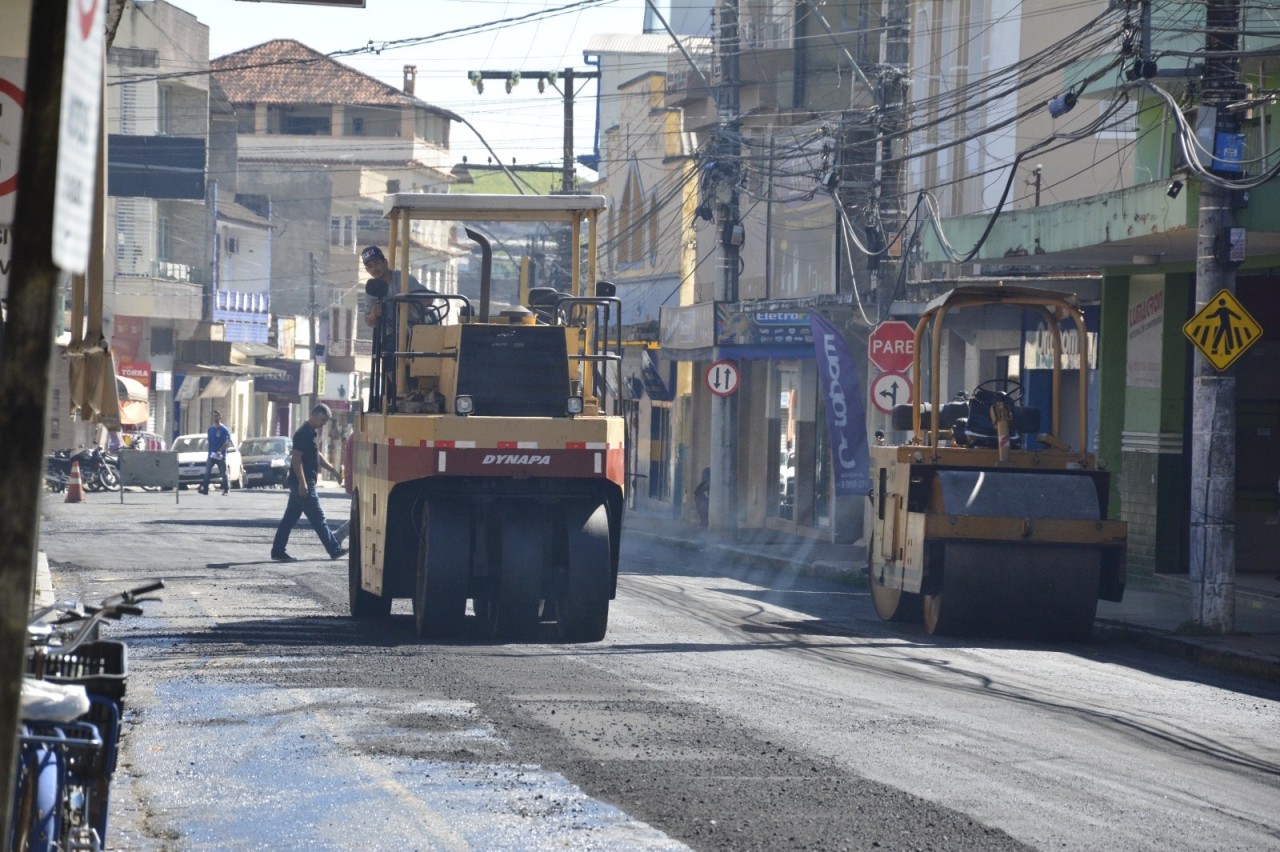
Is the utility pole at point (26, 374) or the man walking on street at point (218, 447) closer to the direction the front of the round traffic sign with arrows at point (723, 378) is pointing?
the utility pole

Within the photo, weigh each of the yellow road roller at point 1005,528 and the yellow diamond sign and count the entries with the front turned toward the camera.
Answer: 2

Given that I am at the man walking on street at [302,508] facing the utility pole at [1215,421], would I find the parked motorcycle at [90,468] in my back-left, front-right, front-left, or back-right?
back-left

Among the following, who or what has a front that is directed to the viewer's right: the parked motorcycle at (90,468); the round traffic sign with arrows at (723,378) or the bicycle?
the parked motorcycle

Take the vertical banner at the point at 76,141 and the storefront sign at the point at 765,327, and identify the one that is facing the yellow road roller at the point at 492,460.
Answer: the storefront sign

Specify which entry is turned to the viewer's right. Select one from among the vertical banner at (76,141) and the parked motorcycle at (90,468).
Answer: the parked motorcycle

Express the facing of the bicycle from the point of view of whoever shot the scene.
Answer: facing away from the viewer

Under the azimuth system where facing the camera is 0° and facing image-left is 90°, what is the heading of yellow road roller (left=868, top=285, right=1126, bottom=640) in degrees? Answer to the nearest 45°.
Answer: approximately 0°
